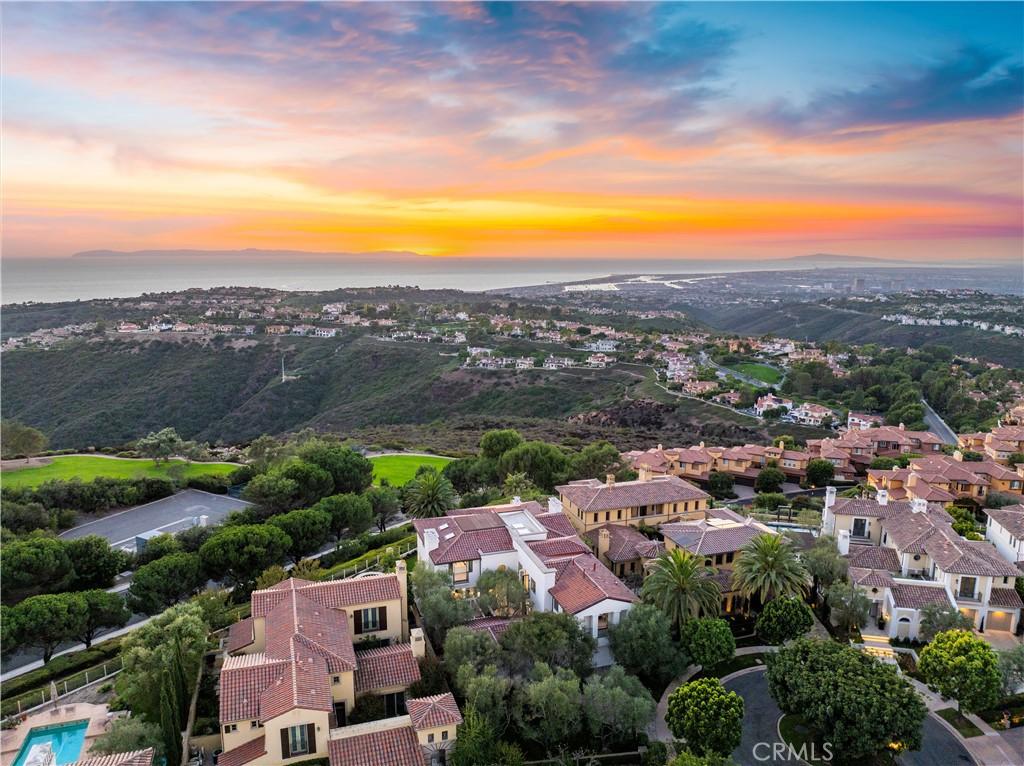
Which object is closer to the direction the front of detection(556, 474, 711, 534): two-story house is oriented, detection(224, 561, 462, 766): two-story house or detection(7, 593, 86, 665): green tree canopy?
the two-story house

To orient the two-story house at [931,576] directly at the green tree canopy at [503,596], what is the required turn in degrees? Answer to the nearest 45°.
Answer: approximately 45° to its right

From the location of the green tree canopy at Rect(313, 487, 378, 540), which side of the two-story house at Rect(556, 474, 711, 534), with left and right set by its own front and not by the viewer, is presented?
right

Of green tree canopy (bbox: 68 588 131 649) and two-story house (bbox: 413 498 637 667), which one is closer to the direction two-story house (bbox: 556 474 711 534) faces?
the two-story house

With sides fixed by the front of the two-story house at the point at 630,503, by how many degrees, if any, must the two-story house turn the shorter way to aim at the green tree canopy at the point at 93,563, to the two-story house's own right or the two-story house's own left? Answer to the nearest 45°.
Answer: approximately 90° to the two-story house's own right

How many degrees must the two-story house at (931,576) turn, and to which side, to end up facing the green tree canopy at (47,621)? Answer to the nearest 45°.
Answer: approximately 45° to its right

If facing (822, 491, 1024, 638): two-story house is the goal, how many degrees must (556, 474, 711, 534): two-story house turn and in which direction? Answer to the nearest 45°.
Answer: approximately 45° to its left

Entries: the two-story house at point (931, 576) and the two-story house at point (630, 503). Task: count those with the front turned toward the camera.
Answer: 2

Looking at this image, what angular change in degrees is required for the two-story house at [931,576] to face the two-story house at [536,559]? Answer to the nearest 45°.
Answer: approximately 45° to its right

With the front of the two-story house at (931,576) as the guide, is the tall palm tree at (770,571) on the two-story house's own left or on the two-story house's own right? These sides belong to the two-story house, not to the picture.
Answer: on the two-story house's own right
